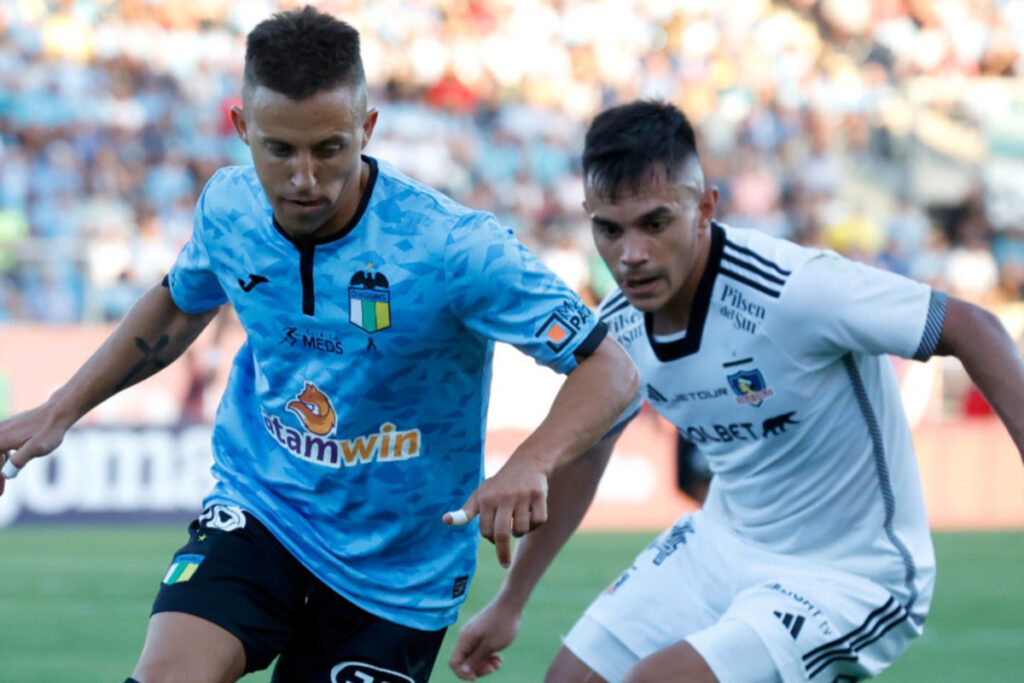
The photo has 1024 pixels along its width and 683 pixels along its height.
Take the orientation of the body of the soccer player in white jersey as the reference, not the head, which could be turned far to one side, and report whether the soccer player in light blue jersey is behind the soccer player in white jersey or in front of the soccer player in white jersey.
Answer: in front

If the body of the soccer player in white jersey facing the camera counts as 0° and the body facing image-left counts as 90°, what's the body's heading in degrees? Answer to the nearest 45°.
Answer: approximately 45°

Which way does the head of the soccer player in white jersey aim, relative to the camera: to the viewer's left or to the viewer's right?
to the viewer's left
